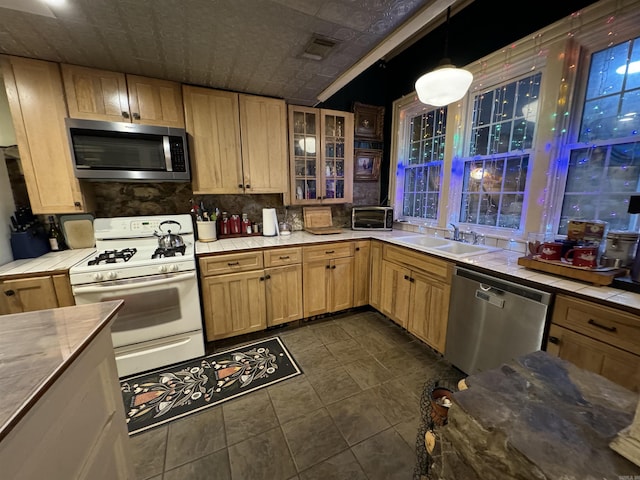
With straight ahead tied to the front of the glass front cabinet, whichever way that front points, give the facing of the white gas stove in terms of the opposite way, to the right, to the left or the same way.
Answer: the same way

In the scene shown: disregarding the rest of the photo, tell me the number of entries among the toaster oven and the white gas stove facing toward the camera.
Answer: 2

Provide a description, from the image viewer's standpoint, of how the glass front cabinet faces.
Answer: facing the viewer and to the right of the viewer

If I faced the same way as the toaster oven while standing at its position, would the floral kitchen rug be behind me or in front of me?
in front

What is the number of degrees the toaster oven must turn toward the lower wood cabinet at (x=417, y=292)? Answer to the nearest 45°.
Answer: approximately 45° to its left

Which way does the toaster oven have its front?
toward the camera

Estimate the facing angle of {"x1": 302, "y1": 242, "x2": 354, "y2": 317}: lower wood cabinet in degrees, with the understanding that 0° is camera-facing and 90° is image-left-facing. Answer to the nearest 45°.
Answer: approximately 315°

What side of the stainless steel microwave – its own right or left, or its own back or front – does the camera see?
front

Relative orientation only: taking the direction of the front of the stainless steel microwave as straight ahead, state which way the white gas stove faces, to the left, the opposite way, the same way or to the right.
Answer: the same way

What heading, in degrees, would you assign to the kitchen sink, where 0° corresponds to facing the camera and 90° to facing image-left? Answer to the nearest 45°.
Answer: approximately 45°

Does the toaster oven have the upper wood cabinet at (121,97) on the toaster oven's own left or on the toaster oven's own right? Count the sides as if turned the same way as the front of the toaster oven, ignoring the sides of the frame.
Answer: on the toaster oven's own right

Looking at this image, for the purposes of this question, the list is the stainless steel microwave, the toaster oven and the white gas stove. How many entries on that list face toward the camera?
3

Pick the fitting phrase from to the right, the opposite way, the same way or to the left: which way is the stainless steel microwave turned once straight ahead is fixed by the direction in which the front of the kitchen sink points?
to the left

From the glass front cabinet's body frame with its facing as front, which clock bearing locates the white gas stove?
The white gas stove is roughly at 3 o'clock from the glass front cabinet.

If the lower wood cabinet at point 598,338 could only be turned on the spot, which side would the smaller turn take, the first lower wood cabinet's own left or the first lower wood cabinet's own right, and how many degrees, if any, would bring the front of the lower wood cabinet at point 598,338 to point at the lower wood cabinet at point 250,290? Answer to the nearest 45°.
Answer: approximately 45° to the first lower wood cabinet's own right

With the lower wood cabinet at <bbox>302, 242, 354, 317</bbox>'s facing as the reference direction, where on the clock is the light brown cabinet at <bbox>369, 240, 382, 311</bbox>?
The light brown cabinet is roughly at 10 o'clock from the lower wood cabinet.

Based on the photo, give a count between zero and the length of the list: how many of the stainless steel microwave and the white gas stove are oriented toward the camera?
2

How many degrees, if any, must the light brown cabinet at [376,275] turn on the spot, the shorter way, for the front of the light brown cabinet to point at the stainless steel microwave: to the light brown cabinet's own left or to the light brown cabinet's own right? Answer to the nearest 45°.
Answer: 0° — it already faces it

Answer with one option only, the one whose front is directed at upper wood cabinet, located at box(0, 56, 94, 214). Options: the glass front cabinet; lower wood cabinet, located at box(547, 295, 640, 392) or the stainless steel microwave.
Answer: the lower wood cabinet

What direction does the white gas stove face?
toward the camera
